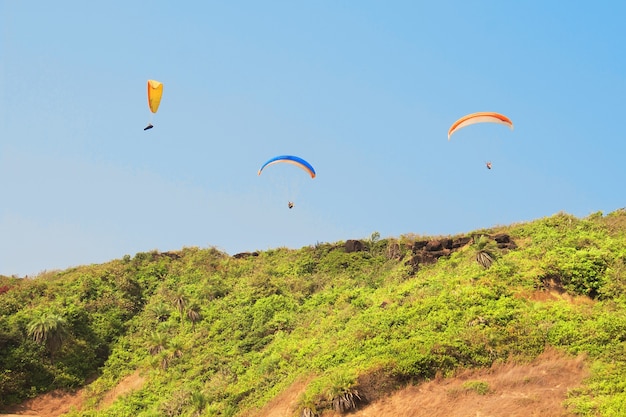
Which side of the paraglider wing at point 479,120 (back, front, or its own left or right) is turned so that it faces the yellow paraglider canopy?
right

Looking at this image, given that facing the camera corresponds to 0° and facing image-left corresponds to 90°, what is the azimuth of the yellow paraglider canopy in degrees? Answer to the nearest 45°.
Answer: approximately 90°

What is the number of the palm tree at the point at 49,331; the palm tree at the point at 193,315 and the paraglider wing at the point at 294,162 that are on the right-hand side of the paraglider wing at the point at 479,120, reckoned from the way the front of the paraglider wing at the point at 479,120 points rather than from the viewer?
3

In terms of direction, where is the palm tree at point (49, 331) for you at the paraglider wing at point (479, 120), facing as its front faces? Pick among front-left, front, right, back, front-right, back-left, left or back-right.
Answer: right

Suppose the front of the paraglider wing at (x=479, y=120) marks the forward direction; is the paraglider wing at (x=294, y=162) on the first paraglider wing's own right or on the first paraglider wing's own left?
on the first paraglider wing's own right
